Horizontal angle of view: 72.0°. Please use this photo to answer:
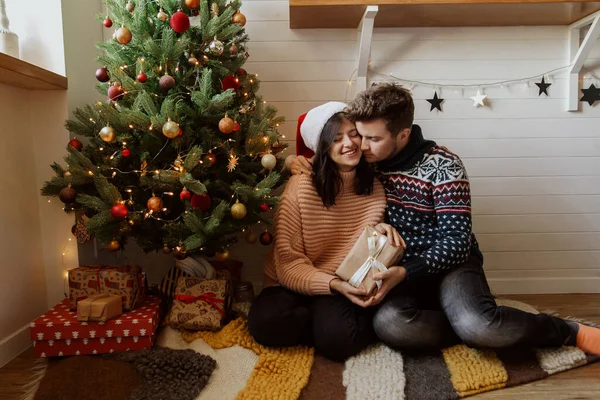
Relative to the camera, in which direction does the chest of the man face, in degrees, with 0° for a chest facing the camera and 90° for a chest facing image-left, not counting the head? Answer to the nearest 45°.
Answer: approximately 45°

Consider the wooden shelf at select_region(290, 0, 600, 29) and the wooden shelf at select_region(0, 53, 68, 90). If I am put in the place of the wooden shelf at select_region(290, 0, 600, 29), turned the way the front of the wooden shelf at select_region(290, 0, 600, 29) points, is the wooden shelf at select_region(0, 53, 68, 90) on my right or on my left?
on my right

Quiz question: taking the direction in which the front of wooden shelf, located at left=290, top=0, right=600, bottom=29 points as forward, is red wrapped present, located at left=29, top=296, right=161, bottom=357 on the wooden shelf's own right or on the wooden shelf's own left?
on the wooden shelf's own right

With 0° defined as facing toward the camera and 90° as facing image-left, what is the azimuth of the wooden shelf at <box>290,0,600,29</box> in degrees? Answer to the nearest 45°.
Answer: approximately 0°

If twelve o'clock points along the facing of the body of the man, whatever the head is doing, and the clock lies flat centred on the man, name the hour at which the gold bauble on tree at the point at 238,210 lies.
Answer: The gold bauble on tree is roughly at 1 o'clock from the man.

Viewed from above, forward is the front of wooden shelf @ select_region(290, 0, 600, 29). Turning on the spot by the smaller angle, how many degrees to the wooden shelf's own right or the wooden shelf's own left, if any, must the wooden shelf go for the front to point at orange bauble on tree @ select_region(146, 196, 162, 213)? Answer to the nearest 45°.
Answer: approximately 45° to the wooden shelf's own right

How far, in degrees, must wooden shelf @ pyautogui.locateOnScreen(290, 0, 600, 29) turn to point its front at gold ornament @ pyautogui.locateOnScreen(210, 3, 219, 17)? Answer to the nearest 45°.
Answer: approximately 45° to its right
